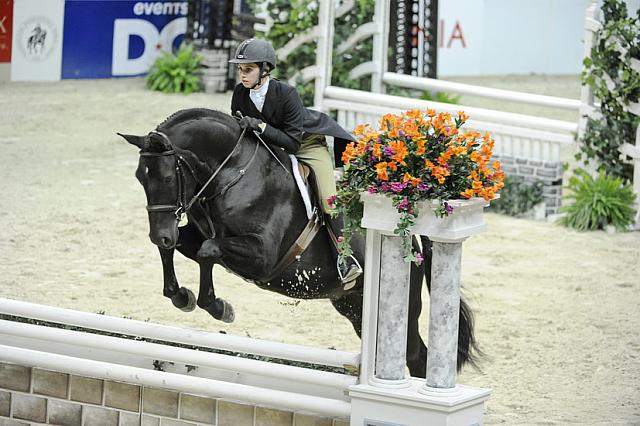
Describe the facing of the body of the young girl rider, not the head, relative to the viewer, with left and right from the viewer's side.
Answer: facing the viewer and to the left of the viewer

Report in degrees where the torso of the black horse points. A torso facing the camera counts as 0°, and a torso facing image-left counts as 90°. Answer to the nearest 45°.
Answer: approximately 45°

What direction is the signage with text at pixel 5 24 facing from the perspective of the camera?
toward the camera

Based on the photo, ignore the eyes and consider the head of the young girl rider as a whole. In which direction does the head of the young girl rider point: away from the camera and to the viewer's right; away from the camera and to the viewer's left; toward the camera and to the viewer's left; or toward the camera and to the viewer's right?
toward the camera and to the viewer's left

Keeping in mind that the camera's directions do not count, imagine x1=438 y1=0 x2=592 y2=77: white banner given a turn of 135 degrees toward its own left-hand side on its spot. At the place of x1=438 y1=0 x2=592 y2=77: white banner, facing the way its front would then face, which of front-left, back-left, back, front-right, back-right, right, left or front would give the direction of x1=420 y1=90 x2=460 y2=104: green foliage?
back-right

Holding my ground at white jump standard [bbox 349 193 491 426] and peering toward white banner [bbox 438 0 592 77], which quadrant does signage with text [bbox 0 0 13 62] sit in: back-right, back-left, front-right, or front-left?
front-left

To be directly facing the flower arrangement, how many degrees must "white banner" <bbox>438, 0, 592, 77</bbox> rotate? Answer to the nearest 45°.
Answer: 0° — it already faces it

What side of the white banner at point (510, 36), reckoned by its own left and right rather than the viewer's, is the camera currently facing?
front

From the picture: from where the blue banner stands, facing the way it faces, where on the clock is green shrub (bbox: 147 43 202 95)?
The green shrub is roughly at 10 o'clock from the blue banner.

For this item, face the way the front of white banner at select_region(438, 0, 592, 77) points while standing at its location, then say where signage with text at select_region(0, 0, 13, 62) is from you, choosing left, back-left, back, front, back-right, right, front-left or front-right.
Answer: front-right

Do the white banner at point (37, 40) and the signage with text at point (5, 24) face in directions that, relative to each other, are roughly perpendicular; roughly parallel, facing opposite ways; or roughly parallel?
roughly parallel

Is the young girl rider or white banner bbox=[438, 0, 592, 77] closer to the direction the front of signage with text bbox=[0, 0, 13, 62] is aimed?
the young girl rider

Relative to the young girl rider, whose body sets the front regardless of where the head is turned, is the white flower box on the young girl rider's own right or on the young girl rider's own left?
on the young girl rider's own left
